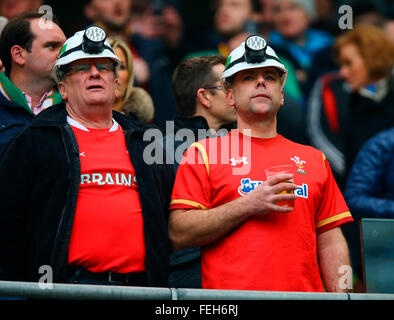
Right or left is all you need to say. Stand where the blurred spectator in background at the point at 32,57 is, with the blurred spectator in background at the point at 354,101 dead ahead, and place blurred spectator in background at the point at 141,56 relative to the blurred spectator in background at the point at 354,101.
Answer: left

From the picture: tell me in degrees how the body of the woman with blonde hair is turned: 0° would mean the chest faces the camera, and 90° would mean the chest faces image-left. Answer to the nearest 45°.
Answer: approximately 0°

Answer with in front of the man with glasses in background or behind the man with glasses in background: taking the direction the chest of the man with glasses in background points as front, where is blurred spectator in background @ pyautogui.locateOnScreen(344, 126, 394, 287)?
in front

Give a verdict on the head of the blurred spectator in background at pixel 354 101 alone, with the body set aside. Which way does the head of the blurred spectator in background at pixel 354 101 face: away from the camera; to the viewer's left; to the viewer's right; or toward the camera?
to the viewer's left

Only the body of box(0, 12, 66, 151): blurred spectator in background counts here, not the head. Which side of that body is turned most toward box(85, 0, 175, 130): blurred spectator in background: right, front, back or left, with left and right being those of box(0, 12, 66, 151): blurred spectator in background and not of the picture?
left
